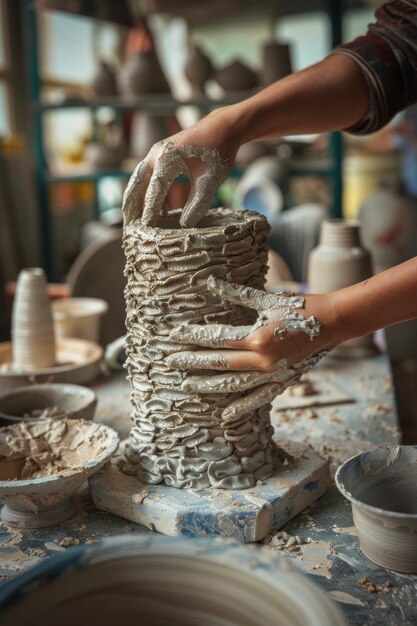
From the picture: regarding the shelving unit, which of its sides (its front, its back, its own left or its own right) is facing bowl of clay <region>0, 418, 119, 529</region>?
front

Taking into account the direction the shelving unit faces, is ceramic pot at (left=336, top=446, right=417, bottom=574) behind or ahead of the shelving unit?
ahead

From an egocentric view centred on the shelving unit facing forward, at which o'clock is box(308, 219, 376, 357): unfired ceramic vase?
The unfired ceramic vase is roughly at 11 o'clock from the shelving unit.

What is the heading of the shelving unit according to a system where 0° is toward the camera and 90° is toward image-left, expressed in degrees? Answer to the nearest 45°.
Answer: approximately 0°

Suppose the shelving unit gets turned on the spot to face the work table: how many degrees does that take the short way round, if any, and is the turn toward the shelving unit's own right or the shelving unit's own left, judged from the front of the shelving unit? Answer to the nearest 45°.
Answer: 0° — it already faces it

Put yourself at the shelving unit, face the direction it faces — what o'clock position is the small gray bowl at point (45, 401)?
The small gray bowl is roughly at 12 o'clock from the shelving unit.

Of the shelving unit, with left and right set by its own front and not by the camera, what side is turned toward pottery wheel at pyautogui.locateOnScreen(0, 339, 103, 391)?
front

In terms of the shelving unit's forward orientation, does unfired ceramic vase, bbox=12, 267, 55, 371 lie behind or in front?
in front

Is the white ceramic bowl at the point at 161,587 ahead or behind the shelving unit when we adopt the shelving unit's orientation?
ahead

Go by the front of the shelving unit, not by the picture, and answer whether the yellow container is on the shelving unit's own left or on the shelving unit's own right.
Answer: on the shelving unit's own left

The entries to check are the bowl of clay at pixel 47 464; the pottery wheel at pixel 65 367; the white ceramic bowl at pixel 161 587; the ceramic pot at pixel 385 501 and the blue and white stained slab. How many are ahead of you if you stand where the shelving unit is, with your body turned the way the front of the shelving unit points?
5
